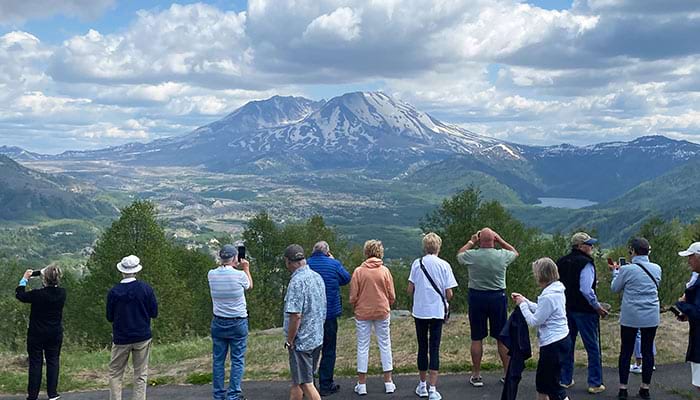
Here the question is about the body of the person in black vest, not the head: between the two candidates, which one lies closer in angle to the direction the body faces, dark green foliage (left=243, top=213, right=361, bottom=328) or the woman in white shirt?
the dark green foliage

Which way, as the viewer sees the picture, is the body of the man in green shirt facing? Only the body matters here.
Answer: away from the camera

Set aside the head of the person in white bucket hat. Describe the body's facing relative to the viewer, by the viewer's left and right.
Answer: facing away from the viewer

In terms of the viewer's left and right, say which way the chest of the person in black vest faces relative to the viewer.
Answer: facing away from the viewer and to the right of the viewer

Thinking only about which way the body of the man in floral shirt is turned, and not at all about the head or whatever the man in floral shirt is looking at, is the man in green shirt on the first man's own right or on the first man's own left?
on the first man's own right

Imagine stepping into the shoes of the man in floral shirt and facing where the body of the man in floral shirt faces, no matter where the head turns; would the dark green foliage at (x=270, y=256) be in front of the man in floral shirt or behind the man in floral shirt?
in front

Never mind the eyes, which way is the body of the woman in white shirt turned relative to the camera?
away from the camera

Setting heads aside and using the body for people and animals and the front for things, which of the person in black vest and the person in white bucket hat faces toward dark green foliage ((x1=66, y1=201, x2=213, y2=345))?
the person in white bucket hat

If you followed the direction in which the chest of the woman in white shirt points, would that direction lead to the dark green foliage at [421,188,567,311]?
yes

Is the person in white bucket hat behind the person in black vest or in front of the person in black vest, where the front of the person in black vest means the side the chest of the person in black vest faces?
behind

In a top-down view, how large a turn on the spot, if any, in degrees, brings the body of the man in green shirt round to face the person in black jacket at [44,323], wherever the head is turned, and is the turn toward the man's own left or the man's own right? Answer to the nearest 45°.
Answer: approximately 90° to the man's own left

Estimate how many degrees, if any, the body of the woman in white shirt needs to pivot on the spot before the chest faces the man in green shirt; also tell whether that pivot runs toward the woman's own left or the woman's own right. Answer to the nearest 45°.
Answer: approximately 45° to the woman's own right

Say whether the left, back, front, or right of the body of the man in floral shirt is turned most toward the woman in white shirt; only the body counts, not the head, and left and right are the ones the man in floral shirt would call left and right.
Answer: right

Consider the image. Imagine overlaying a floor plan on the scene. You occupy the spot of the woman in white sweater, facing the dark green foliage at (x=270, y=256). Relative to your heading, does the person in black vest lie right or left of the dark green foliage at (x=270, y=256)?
right
